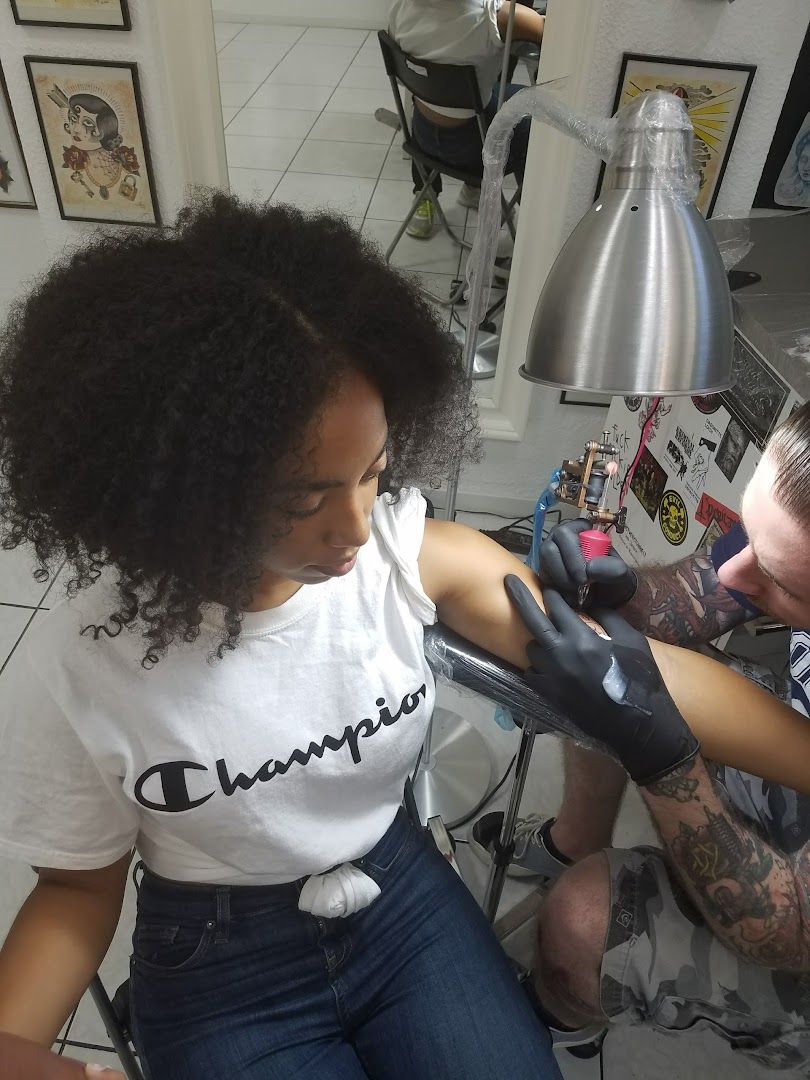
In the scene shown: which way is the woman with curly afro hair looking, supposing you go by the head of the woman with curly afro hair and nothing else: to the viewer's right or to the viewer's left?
to the viewer's right

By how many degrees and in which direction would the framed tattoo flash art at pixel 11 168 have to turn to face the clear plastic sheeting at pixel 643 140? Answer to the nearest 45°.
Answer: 0° — it already faces it

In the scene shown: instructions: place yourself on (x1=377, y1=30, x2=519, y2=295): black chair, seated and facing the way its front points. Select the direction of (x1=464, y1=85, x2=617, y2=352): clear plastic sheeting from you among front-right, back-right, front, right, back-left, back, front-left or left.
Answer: back-right

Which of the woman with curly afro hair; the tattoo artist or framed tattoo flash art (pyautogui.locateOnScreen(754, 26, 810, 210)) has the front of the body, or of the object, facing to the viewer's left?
the tattoo artist

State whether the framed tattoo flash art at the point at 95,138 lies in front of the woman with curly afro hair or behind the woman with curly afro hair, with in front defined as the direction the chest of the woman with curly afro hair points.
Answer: behind

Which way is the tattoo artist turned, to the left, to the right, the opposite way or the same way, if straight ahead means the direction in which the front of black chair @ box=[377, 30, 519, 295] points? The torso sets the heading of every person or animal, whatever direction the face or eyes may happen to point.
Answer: to the left

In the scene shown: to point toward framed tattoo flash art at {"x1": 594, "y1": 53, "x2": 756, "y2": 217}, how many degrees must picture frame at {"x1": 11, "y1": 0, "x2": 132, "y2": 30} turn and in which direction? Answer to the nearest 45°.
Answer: approximately 45° to its left

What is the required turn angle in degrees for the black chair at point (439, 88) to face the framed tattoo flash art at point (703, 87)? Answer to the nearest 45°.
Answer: approximately 90° to its right

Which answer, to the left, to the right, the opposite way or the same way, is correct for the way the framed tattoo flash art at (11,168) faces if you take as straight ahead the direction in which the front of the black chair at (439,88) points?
the opposite way

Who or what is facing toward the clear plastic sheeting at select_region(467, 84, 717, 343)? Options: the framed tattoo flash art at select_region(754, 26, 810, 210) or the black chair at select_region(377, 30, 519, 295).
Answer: the framed tattoo flash art

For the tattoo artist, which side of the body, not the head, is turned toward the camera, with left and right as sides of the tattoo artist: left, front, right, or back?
left

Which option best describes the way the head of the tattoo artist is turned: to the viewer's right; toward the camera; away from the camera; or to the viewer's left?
to the viewer's left
